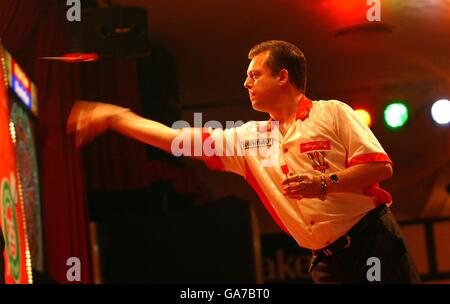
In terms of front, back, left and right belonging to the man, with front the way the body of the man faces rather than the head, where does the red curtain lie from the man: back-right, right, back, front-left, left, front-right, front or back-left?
right

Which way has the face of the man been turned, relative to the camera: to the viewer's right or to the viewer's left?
to the viewer's left

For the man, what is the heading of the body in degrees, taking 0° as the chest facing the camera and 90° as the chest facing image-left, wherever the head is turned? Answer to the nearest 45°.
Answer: approximately 45°
